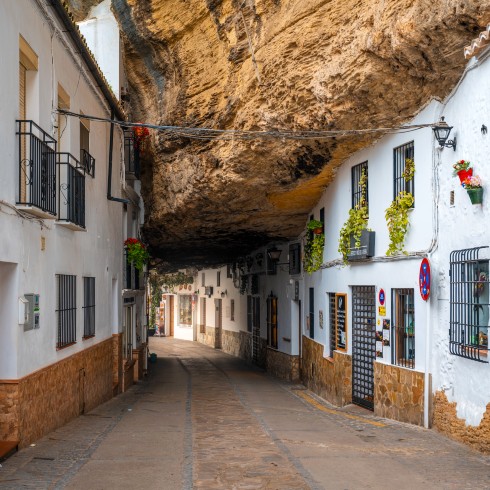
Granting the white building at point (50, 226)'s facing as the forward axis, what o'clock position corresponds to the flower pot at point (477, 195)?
The flower pot is roughly at 1 o'clock from the white building.

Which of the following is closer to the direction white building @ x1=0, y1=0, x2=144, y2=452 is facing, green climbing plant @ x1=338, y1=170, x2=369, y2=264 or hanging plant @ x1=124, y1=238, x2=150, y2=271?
the green climbing plant

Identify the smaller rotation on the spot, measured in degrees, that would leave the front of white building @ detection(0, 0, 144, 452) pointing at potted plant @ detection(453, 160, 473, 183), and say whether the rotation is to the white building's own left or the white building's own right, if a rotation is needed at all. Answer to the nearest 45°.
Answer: approximately 45° to the white building's own right

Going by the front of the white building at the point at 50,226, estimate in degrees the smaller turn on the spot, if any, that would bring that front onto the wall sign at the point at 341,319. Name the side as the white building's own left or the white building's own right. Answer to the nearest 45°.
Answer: approximately 45° to the white building's own left

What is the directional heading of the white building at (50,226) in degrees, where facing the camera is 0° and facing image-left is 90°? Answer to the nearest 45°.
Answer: approximately 270°

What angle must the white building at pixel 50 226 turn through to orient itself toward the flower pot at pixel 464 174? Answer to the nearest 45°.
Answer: approximately 45° to its right

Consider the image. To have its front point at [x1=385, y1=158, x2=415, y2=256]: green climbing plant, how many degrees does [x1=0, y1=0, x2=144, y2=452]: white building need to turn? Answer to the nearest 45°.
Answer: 0° — it already faces it
